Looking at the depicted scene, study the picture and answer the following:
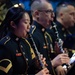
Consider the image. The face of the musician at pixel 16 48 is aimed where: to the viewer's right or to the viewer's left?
to the viewer's right

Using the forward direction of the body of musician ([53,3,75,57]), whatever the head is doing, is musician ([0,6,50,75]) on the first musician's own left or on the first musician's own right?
on the first musician's own right

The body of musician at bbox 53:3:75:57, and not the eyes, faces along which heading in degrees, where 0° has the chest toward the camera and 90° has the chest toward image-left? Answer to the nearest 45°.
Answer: approximately 315°

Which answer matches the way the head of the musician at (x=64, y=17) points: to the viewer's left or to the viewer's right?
to the viewer's right

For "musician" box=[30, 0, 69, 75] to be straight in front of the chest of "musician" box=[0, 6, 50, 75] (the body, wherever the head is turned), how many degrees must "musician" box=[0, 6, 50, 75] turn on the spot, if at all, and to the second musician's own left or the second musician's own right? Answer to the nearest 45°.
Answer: approximately 90° to the second musician's own left

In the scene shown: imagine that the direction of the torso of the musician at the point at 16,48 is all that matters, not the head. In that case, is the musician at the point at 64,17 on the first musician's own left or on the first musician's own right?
on the first musician's own left

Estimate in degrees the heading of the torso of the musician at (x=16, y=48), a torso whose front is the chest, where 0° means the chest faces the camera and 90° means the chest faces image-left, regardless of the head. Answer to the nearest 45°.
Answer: approximately 315°
